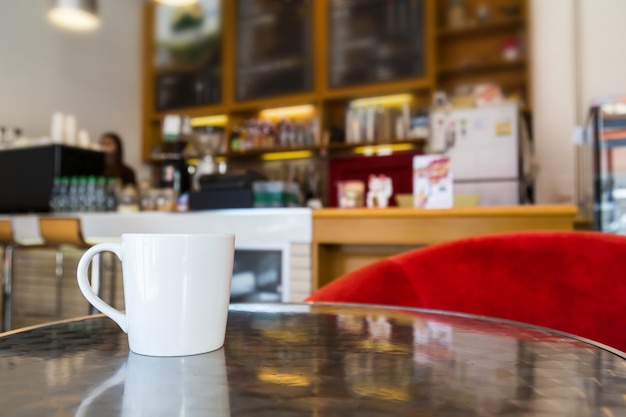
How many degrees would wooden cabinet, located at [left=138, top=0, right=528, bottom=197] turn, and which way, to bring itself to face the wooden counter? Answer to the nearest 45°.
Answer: approximately 45° to its left

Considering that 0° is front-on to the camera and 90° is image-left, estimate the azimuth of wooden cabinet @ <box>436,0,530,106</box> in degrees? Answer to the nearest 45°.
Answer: approximately 45°

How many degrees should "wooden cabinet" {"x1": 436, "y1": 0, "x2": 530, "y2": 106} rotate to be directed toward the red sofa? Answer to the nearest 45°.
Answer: approximately 45° to its left

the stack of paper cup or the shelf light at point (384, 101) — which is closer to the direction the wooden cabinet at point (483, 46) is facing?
the stack of paper cup

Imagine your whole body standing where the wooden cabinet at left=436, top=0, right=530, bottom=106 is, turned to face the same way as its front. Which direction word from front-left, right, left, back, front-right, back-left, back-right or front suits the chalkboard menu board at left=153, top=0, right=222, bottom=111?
front-right

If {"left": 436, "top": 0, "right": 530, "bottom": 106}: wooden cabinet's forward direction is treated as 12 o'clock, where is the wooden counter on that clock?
The wooden counter is roughly at 11 o'clock from the wooden cabinet.

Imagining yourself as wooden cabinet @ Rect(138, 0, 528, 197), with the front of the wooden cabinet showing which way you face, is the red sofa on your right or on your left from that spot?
on your left
